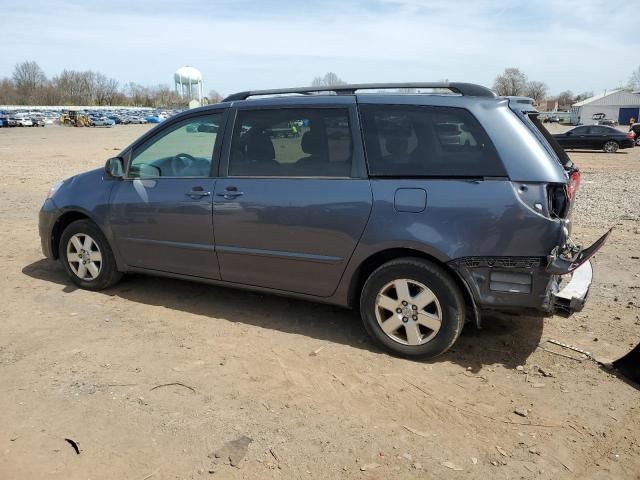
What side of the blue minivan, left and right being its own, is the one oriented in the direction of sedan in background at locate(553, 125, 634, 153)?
right

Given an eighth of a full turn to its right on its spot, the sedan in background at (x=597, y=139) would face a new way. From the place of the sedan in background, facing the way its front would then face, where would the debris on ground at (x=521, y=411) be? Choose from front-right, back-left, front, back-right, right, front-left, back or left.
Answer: back-left

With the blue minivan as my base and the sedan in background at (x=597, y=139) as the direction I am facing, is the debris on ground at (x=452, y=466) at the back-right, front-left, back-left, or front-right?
back-right

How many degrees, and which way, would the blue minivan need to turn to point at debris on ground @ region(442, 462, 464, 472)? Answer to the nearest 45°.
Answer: approximately 135° to its left

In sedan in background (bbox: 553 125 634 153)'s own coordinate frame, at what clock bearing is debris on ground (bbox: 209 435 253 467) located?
The debris on ground is roughly at 9 o'clock from the sedan in background.

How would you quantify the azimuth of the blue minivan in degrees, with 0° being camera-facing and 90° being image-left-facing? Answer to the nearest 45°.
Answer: approximately 135°

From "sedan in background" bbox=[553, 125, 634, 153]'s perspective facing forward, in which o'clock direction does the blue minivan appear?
The blue minivan is roughly at 9 o'clock from the sedan in background.

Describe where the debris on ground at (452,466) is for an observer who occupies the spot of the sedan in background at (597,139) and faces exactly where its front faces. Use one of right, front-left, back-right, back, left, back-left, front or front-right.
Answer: left

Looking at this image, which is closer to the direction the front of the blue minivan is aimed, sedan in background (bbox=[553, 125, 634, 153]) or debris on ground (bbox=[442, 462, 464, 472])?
the sedan in background

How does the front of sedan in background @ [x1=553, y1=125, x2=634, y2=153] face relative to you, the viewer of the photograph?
facing to the left of the viewer

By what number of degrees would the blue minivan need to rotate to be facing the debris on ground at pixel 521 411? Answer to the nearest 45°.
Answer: approximately 180°
